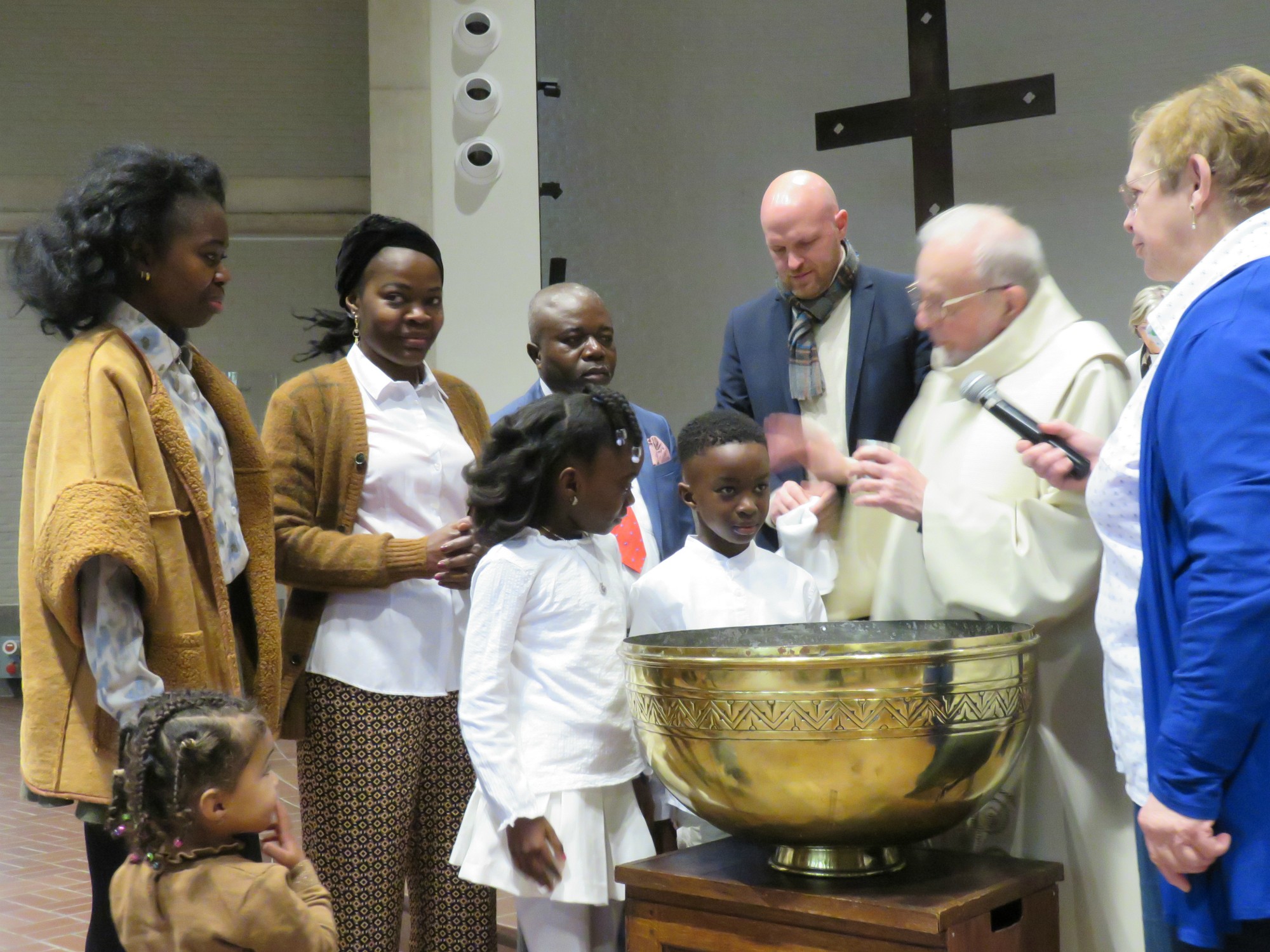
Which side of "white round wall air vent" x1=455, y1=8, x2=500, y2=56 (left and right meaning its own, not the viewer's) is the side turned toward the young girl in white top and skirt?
front

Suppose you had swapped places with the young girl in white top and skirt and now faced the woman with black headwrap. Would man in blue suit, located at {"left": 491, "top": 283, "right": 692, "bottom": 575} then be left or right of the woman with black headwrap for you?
right

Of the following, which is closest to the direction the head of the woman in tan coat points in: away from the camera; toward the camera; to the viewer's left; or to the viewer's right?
to the viewer's right

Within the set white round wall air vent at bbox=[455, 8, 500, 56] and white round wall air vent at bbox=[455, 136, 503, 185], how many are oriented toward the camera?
2

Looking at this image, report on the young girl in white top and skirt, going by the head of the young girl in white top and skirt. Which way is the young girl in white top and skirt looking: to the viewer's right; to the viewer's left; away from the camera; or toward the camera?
to the viewer's right

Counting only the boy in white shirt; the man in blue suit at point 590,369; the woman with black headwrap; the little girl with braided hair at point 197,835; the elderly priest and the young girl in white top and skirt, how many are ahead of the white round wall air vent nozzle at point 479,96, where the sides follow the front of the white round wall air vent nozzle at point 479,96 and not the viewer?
6

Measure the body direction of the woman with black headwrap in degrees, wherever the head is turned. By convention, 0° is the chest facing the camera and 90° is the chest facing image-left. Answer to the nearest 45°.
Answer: approximately 315°

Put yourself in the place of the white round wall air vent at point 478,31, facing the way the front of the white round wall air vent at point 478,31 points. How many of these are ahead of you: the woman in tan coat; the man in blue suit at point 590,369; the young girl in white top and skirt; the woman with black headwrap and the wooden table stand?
5

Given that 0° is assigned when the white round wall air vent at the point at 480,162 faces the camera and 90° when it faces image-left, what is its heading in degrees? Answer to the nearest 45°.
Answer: approximately 0°

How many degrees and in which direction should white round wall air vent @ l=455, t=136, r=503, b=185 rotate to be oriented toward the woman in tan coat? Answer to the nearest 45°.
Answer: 0° — it already faces them

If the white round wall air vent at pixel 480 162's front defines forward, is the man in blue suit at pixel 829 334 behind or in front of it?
in front
